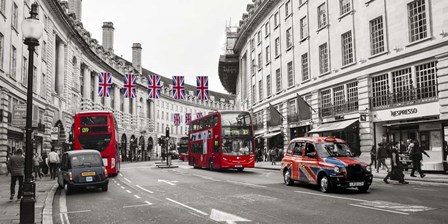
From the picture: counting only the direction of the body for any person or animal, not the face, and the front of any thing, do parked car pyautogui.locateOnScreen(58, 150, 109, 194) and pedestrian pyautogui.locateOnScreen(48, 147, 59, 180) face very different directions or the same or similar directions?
same or similar directions

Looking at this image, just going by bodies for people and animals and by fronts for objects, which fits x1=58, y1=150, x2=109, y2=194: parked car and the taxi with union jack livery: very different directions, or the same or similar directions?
very different directions
